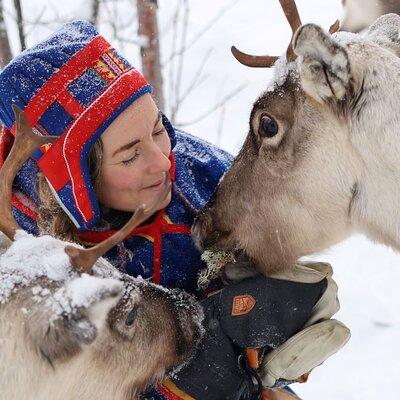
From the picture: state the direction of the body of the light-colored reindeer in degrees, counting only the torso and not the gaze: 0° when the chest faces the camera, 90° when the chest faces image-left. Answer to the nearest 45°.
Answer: approximately 90°

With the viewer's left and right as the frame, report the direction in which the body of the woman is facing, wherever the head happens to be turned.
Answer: facing the viewer and to the right of the viewer

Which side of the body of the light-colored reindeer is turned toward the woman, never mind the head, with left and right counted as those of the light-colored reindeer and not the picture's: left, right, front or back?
front

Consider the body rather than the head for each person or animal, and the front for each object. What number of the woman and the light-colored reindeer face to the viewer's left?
1

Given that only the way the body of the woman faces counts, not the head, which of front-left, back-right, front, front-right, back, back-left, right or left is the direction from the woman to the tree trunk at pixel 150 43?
back-left

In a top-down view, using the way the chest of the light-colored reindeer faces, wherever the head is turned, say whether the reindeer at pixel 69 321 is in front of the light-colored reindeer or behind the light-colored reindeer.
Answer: in front

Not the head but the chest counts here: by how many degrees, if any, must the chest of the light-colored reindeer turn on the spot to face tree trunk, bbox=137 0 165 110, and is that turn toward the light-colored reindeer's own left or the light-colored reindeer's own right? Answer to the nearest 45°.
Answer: approximately 90° to the light-colored reindeer's own right

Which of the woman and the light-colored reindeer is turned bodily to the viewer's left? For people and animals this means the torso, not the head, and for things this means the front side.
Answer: the light-colored reindeer

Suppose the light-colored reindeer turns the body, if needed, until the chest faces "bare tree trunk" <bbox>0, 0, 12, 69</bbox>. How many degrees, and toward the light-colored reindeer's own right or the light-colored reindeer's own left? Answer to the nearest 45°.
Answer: approximately 45° to the light-colored reindeer's own right

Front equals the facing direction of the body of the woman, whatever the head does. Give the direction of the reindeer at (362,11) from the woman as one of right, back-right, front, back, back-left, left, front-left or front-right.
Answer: left
